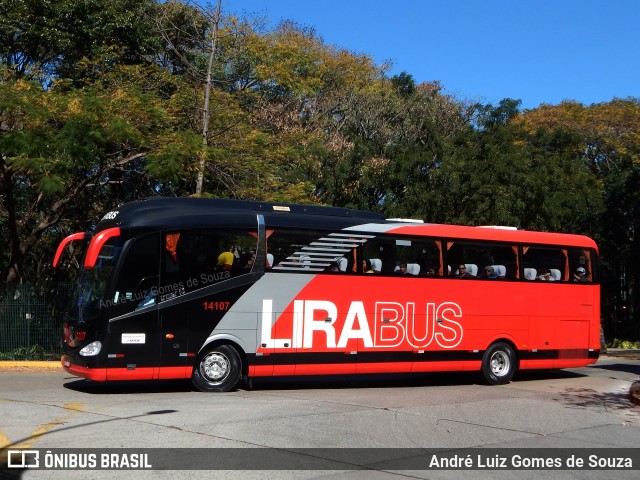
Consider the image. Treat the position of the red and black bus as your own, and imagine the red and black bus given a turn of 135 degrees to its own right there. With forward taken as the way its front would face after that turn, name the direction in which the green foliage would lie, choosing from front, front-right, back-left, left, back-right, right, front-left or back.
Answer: left

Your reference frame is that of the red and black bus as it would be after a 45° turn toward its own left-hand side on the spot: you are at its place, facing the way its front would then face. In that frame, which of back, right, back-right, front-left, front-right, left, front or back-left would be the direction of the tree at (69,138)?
right

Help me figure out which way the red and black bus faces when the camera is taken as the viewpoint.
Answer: facing to the left of the viewer

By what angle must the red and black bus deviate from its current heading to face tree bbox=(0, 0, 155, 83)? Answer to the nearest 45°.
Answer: approximately 45° to its right
